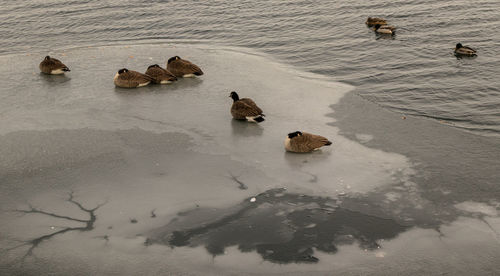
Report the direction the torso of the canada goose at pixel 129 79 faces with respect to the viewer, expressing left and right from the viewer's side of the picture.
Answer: facing to the left of the viewer

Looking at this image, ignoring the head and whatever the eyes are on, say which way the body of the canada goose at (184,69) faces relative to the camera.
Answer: to the viewer's left

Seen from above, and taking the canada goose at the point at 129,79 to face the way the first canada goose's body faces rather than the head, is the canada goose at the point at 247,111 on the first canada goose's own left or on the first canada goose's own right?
on the first canada goose's own left

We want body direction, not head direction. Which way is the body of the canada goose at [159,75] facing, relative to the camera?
to the viewer's left

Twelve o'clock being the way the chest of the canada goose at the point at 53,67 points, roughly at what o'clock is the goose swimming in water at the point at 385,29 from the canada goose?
The goose swimming in water is roughly at 6 o'clock from the canada goose.

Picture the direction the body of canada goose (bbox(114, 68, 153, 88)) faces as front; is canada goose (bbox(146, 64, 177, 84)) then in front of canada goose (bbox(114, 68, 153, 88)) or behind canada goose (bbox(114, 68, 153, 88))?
behind

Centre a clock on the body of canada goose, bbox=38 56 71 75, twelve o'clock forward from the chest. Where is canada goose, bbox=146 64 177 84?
canada goose, bbox=146 64 177 84 is roughly at 7 o'clock from canada goose, bbox=38 56 71 75.

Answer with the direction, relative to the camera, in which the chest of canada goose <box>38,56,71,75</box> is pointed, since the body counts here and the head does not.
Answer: to the viewer's left

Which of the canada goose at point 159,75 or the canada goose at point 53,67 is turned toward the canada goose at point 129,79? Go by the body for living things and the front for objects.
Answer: the canada goose at point 159,75

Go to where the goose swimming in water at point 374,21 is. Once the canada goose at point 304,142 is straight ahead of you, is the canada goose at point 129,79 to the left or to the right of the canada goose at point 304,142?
right

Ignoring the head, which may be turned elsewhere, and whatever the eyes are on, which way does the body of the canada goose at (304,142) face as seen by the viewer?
to the viewer's left

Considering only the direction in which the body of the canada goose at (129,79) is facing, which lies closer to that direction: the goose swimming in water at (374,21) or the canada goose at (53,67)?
the canada goose

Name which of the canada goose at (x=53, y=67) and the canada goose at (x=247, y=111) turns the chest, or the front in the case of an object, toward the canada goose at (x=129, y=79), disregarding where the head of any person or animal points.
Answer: the canada goose at (x=247, y=111)

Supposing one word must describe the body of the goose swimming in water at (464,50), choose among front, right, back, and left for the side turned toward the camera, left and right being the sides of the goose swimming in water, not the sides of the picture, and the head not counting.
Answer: left
